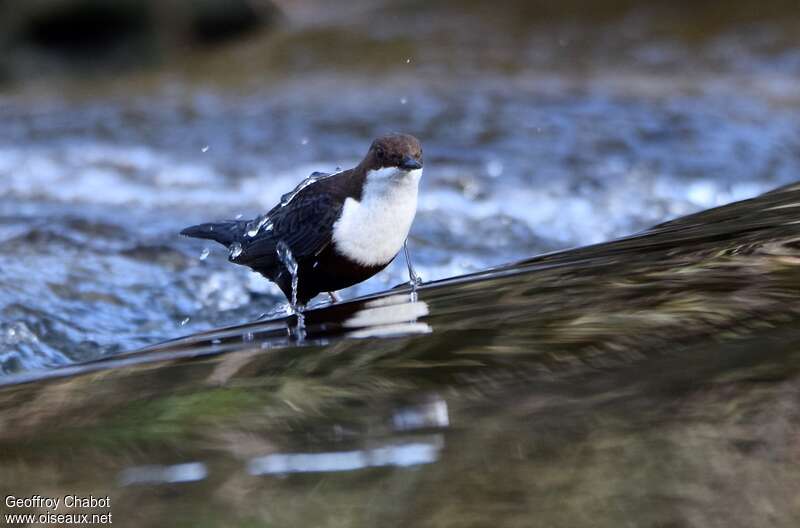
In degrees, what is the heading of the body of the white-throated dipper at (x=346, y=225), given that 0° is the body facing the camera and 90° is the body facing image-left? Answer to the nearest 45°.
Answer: approximately 315°

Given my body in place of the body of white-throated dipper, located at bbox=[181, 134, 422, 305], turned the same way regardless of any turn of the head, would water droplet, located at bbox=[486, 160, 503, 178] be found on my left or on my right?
on my left
